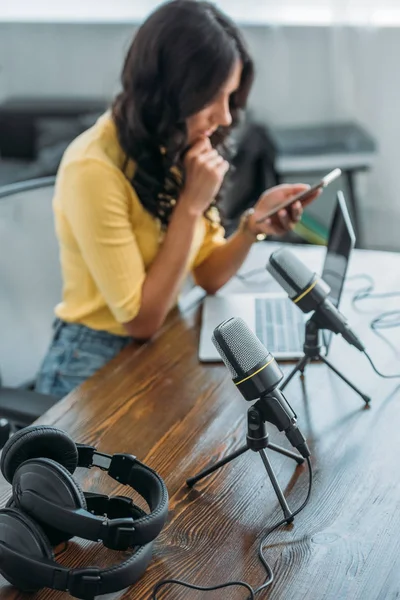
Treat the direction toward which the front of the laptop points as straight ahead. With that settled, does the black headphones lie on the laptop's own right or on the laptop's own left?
on the laptop's own left

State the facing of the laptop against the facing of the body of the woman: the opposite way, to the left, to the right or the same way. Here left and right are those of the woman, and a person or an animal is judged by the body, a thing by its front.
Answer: the opposite way

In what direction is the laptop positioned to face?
to the viewer's left

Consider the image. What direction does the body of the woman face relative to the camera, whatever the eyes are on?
to the viewer's right

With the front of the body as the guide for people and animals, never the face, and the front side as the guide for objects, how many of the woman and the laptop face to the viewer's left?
1

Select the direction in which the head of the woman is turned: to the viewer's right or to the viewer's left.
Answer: to the viewer's right

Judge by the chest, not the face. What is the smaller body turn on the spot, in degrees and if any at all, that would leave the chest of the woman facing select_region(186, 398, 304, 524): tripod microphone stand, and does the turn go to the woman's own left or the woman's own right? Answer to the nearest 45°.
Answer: approximately 90° to the woman's own right

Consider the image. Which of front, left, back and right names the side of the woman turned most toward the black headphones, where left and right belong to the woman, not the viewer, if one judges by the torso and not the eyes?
right
